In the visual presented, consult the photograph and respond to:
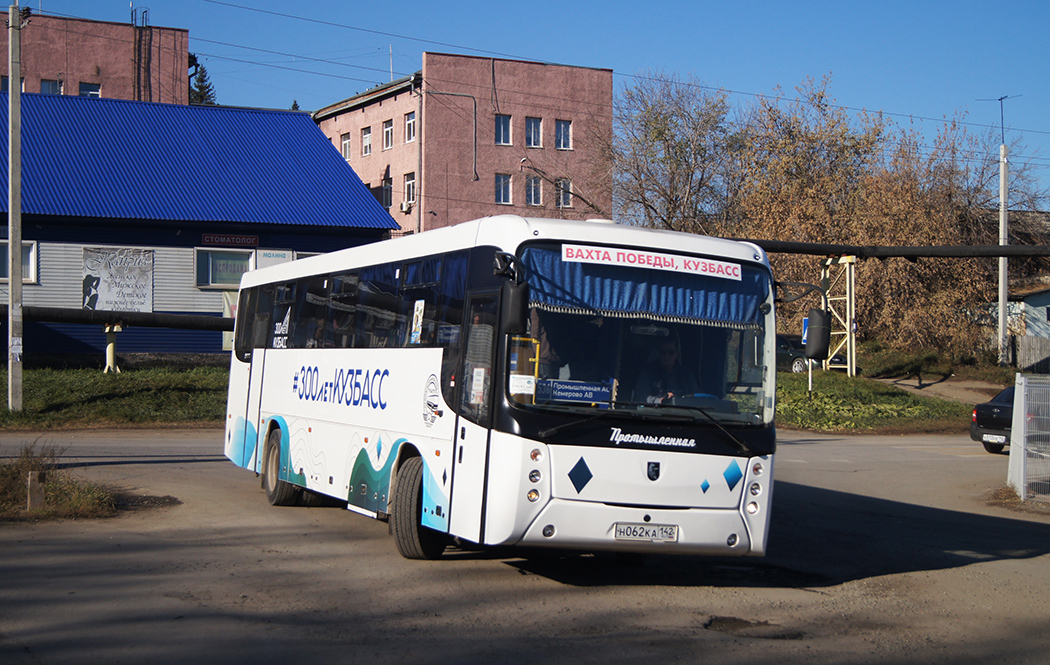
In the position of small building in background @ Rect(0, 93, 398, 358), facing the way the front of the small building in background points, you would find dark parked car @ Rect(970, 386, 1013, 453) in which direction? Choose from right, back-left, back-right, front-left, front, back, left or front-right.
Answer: front-left

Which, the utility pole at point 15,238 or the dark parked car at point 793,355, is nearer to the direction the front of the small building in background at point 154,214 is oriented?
the utility pole

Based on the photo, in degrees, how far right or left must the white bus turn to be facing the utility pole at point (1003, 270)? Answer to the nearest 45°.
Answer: approximately 90° to its left

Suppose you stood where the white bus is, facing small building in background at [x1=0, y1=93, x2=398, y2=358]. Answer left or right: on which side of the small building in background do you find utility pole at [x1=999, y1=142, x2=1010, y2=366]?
right

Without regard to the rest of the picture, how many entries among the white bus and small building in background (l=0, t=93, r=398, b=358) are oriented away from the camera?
0

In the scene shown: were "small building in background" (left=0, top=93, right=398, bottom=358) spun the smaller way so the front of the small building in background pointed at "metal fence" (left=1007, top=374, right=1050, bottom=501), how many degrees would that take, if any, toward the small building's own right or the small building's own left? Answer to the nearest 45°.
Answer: approximately 45° to the small building's own left

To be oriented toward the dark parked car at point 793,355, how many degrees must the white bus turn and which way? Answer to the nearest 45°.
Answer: approximately 135° to its left

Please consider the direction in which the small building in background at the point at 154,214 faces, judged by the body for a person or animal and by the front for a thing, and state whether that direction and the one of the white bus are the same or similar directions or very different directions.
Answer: same or similar directions

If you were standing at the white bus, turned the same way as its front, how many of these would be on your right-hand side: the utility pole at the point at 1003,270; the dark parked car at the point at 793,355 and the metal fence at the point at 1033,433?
0

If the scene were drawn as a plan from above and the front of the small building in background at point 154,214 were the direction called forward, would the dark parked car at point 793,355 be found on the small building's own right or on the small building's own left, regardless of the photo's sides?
on the small building's own left

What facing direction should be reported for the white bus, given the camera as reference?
facing the viewer and to the right of the viewer

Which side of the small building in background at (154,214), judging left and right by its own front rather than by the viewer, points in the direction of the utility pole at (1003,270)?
left

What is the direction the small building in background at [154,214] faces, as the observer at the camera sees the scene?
facing the viewer

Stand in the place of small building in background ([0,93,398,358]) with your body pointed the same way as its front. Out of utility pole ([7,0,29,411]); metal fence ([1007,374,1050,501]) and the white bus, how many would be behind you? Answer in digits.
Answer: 0

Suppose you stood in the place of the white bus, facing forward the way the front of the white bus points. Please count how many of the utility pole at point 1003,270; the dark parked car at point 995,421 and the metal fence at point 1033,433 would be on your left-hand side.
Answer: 3

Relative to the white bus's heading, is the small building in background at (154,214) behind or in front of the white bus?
behind

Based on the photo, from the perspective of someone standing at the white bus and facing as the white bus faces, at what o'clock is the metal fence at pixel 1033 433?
The metal fence is roughly at 9 o'clock from the white bus.
